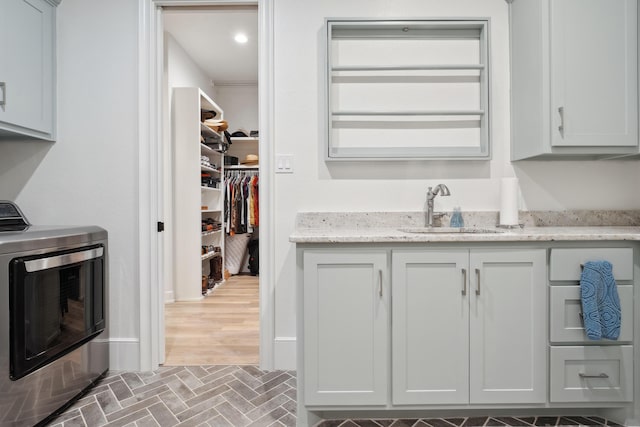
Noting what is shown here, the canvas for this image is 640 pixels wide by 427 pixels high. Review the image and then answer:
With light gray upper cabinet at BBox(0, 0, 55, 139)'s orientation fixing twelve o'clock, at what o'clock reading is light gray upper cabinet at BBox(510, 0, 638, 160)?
light gray upper cabinet at BBox(510, 0, 638, 160) is roughly at 12 o'clock from light gray upper cabinet at BBox(0, 0, 55, 139).

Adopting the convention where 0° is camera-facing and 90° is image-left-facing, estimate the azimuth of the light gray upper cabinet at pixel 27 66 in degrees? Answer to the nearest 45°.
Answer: approximately 315°

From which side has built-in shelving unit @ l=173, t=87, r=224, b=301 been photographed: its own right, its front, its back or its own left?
right

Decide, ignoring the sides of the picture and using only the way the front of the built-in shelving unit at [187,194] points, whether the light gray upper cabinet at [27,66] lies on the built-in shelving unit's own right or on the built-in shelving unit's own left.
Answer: on the built-in shelving unit's own right

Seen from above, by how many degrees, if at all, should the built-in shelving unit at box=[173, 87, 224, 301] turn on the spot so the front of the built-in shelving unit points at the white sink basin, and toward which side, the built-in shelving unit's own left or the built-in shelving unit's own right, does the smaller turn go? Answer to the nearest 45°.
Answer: approximately 45° to the built-in shelving unit's own right

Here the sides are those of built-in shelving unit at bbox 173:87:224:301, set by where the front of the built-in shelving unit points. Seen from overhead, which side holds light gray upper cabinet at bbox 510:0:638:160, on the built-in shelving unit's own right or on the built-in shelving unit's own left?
on the built-in shelving unit's own right

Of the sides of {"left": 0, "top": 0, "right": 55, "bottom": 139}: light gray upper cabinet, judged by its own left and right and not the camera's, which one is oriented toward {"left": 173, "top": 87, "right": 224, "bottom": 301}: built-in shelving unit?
left

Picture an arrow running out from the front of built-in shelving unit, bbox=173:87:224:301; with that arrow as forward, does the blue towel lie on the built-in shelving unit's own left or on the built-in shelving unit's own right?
on the built-in shelving unit's own right
